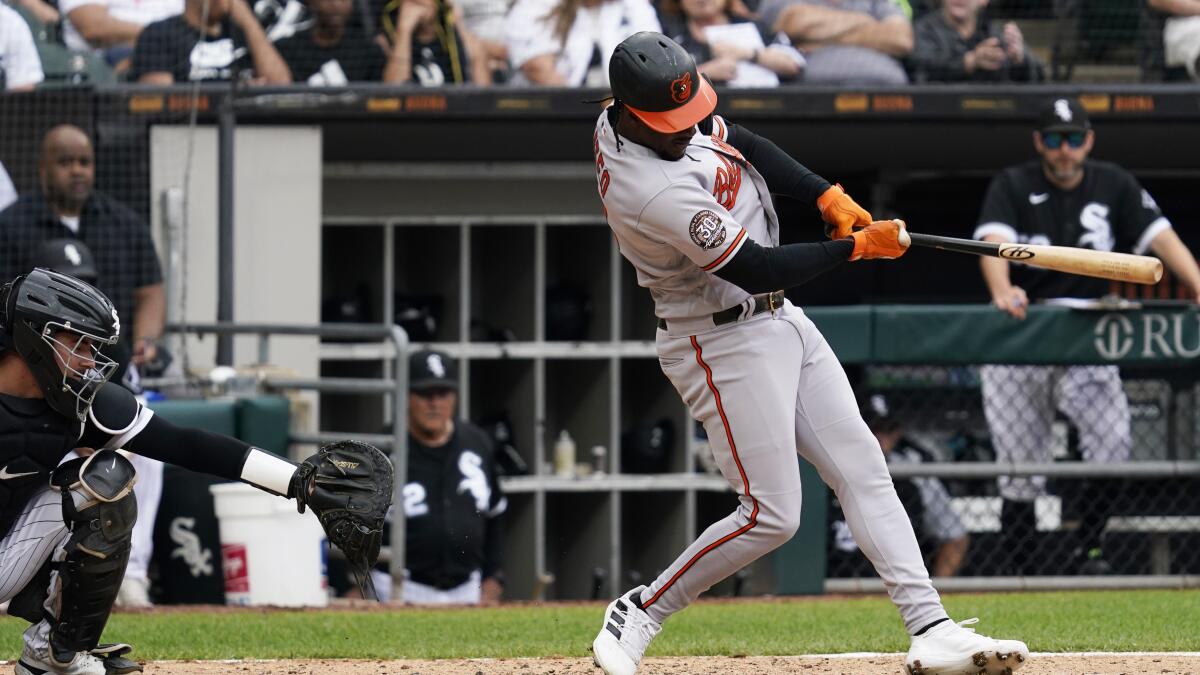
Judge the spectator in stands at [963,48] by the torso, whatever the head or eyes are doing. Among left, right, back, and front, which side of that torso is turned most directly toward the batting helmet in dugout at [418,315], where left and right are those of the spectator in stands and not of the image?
right

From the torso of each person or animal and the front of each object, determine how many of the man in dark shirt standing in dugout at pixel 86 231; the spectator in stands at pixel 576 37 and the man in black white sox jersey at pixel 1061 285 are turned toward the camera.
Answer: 3

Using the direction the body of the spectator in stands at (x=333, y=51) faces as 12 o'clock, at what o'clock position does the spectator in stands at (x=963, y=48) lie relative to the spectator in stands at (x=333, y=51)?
the spectator in stands at (x=963, y=48) is roughly at 9 o'clock from the spectator in stands at (x=333, y=51).

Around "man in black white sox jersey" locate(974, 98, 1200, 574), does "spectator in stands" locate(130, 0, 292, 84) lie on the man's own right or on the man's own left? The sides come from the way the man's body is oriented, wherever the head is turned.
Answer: on the man's own right

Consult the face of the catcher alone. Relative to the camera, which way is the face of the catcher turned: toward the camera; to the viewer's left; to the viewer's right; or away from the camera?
to the viewer's right

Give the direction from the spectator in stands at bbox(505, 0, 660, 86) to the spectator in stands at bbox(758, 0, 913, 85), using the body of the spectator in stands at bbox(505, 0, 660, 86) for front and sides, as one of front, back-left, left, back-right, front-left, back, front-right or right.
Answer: left

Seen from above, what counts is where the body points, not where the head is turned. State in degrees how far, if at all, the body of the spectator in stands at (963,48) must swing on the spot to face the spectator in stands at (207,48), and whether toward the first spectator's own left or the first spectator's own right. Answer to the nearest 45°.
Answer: approximately 90° to the first spectator's own right

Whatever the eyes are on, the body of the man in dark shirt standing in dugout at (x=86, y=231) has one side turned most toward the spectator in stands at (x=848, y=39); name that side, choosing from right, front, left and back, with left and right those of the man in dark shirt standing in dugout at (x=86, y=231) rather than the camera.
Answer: left

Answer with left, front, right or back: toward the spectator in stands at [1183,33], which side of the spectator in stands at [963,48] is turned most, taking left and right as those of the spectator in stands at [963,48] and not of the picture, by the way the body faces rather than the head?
left

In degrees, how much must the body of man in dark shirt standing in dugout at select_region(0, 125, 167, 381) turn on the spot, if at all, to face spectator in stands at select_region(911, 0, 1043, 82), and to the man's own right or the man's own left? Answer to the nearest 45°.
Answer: approximately 90° to the man's own left

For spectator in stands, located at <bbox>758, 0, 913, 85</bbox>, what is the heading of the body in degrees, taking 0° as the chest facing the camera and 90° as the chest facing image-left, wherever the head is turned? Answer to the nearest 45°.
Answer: approximately 0°

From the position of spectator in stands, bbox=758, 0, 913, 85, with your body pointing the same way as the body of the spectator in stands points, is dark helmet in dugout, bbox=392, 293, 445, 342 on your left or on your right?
on your right

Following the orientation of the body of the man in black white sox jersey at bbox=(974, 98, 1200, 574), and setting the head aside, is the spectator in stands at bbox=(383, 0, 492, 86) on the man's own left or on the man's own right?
on the man's own right
